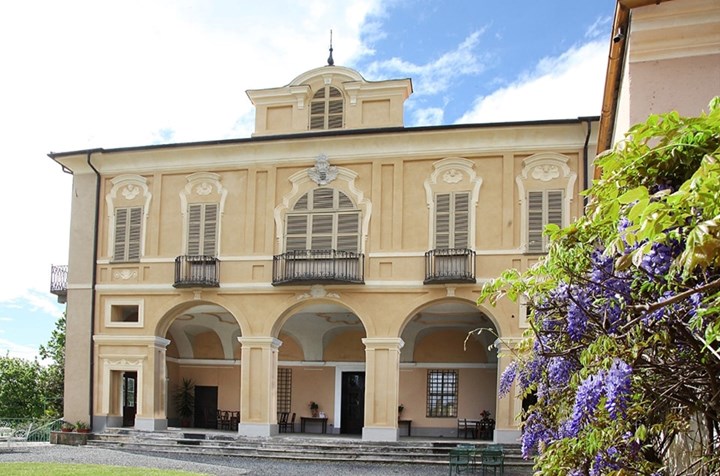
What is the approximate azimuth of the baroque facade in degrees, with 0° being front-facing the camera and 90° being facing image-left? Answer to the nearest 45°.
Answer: approximately 0°

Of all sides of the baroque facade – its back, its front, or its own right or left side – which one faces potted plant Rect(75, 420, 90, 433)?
right

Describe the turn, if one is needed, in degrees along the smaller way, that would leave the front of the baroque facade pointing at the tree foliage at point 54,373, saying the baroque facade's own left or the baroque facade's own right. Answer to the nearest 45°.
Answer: approximately 135° to the baroque facade's own right
